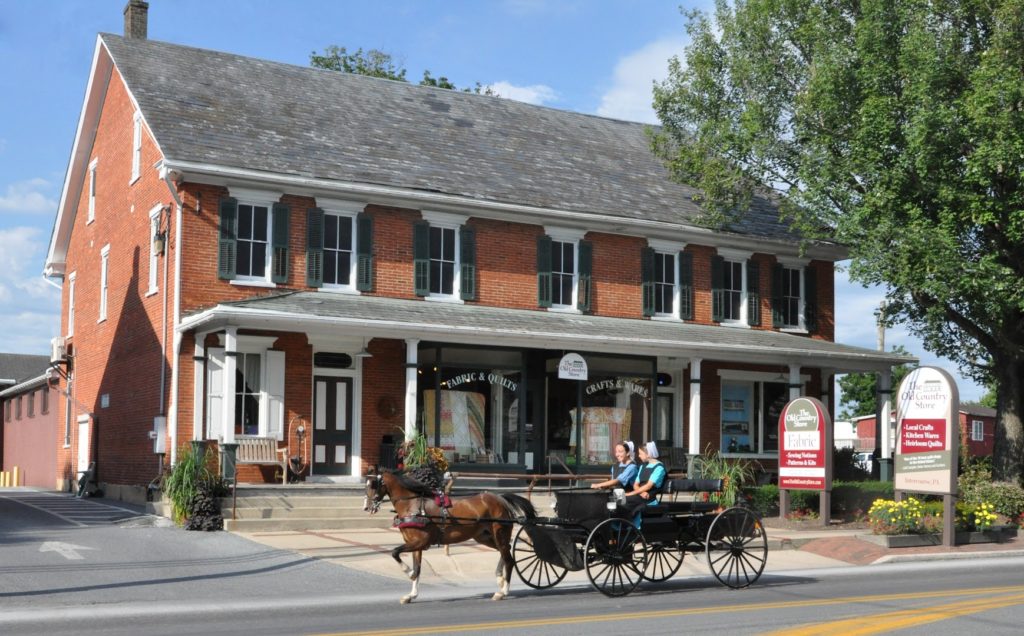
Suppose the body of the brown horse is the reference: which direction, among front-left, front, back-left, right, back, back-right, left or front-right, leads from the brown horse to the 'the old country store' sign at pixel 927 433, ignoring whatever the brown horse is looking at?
back-right

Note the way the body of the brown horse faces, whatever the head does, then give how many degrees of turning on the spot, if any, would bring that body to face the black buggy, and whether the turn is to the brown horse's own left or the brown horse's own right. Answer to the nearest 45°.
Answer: approximately 180°

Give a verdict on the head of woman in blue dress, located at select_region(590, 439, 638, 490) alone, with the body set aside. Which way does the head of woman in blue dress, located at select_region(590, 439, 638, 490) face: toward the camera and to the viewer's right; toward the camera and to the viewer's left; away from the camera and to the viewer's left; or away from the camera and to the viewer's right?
toward the camera and to the viewer's left

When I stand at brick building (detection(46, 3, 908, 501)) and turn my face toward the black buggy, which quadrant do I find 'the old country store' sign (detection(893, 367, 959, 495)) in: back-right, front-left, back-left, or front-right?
front-left

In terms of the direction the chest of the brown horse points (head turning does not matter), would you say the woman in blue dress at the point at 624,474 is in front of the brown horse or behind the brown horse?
behind

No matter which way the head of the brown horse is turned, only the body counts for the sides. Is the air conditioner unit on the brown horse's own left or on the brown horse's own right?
on the brown horse's own right

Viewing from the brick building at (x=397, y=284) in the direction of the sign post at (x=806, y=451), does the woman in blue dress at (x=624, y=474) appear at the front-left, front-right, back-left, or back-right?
front-right

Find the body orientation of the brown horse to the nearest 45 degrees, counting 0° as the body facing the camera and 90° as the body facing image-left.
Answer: approximately 90°

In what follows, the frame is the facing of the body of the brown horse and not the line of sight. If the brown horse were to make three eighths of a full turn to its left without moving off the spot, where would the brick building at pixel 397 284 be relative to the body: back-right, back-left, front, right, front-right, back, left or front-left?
back-left

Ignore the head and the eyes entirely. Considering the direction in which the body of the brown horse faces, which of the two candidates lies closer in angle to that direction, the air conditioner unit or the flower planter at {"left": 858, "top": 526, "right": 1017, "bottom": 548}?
the air conditioner unit

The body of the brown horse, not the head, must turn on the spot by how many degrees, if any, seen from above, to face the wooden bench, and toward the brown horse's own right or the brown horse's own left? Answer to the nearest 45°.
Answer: approximately 90° to the brown horse's own right
